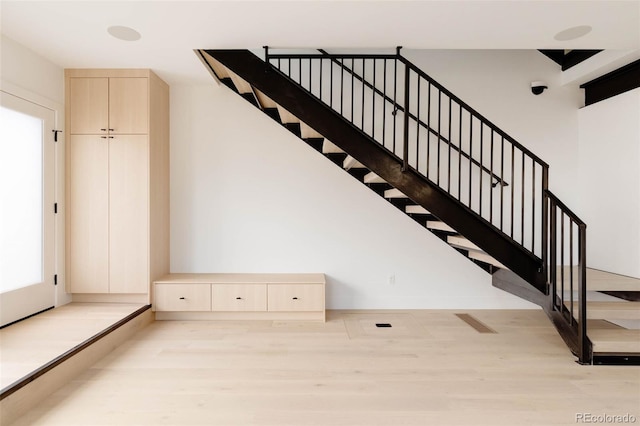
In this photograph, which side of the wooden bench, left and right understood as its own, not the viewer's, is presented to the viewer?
front

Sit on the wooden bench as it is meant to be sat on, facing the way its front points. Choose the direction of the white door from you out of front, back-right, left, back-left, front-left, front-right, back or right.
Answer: right

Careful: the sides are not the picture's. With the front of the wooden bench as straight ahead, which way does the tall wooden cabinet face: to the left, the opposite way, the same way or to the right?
the same way

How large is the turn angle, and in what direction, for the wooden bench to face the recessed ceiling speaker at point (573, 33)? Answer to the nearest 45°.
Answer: approximately 45° to its left

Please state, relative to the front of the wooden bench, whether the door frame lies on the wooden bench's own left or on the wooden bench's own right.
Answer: on the wooden bench's own right

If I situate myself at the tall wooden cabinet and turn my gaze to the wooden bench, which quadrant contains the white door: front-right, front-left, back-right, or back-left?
back-right

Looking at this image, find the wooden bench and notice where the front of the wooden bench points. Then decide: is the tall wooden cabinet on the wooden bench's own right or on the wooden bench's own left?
on the wooden bench's own right

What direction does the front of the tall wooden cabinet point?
toward the camera

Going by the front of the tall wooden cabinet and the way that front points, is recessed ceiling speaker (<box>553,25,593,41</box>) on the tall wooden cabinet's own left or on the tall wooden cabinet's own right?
on the tall wooden cabinet's own left

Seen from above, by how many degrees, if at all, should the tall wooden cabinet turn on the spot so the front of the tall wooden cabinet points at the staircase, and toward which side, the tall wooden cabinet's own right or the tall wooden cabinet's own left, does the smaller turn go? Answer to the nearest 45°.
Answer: approximately 45° to the tall wooden cabinet's own left

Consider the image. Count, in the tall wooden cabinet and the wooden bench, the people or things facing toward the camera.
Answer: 2

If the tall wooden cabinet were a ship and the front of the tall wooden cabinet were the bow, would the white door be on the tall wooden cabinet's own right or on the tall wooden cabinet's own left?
on the tall wooden cabinet's own right
